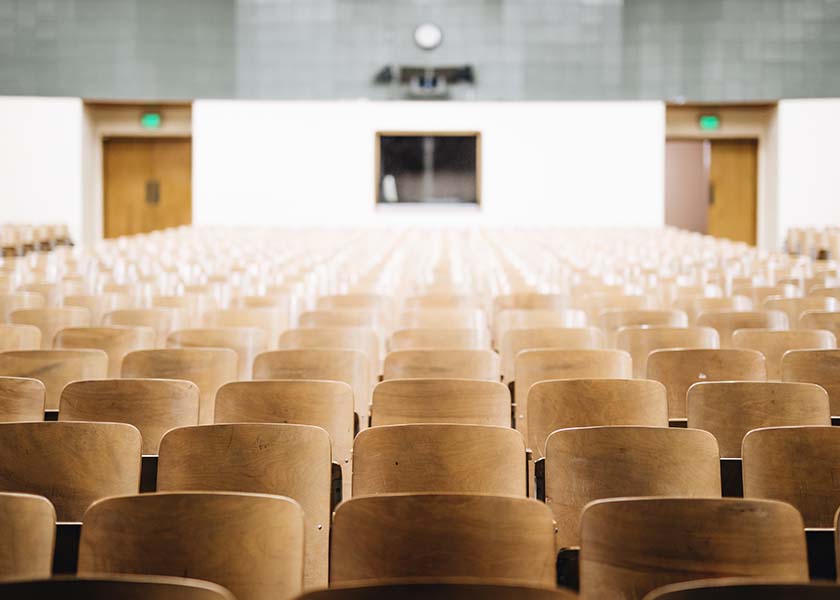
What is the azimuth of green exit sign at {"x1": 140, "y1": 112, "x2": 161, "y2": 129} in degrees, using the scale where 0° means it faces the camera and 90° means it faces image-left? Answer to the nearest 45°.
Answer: approximately 0°

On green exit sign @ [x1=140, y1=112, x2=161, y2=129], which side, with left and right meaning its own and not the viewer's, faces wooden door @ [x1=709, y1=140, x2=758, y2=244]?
left

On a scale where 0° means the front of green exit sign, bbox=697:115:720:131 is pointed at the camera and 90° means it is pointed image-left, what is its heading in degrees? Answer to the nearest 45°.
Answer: approximately 0°

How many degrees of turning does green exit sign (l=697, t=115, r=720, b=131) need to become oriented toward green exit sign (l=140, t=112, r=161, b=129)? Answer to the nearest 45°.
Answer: approximately 90° to its right

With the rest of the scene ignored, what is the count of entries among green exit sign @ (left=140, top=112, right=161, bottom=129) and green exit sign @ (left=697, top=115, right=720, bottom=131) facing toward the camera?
2

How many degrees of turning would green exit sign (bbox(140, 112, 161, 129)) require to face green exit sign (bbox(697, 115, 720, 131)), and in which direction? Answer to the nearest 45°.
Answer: approximately 90° to its left

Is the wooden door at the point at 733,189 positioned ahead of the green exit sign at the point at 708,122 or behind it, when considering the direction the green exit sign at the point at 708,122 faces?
behind

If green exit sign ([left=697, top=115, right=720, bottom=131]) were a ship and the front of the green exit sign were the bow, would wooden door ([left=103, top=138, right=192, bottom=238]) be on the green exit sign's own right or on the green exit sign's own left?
on the green exit sign's own right
